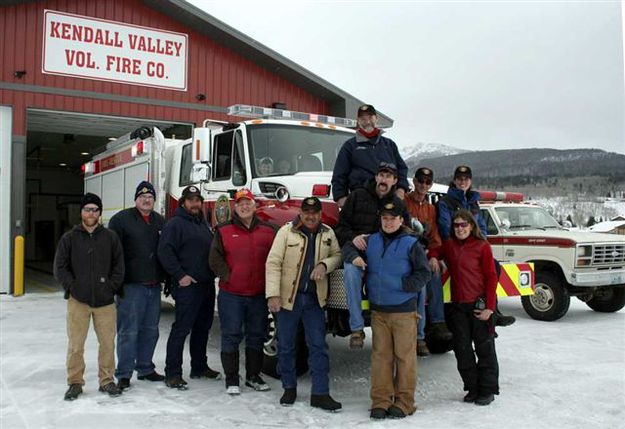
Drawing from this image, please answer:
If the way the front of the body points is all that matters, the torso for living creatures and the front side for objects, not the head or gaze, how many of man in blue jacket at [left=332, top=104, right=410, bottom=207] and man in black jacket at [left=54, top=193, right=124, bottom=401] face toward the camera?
2

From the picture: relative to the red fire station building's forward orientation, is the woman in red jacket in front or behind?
in front

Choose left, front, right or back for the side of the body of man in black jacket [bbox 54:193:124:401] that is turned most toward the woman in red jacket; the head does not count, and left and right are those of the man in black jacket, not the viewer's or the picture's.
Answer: left

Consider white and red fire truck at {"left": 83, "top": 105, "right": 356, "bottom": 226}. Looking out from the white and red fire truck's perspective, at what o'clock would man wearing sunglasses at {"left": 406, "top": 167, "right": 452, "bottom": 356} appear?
The man wearing sunglasses is roughly at 12 o'clock from the white and red fire truck.

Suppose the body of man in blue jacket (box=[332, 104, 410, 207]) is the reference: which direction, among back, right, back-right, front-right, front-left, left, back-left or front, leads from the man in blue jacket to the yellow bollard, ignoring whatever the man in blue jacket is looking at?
back-right

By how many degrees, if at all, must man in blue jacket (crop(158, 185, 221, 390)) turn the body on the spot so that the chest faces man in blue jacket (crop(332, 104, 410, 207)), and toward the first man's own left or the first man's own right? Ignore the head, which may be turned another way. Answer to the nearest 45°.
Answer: approximately 45° to the first man's own left

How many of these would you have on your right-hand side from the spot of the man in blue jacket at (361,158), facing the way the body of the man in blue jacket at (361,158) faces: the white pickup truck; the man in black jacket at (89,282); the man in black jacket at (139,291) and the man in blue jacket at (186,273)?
3

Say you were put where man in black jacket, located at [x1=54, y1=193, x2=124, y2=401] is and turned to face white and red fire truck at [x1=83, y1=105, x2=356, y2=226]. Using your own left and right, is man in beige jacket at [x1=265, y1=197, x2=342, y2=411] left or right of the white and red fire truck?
right

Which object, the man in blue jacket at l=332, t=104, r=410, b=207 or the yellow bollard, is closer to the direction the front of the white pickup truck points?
the man in blue jacket

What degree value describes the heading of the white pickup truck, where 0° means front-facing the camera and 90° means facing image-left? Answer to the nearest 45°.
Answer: approximately 315°

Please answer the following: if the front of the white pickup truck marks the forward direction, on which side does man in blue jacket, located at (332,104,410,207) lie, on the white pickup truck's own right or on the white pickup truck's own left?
on the white pickup truck's own right

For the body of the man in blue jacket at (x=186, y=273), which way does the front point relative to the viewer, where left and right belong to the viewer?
facing the viewer and to the right of the viewer
